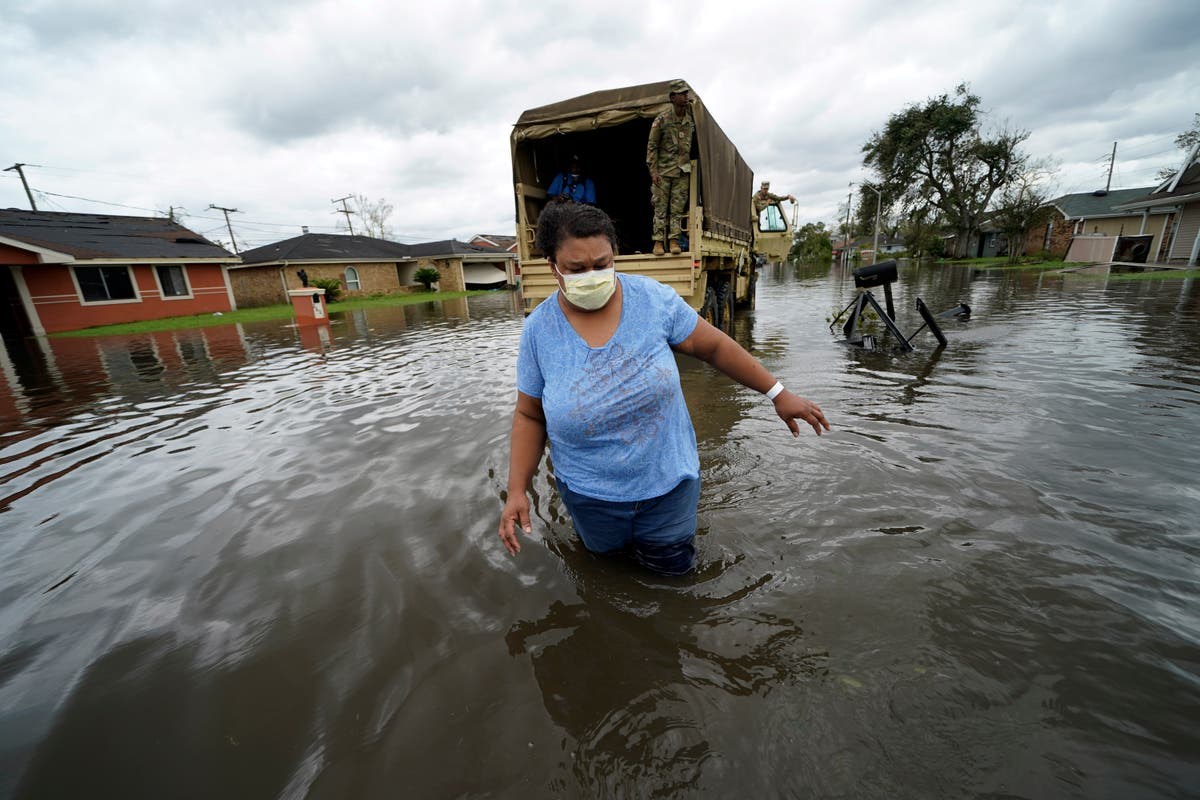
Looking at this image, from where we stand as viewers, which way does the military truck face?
facing away from the viewer and to the right of the viewer

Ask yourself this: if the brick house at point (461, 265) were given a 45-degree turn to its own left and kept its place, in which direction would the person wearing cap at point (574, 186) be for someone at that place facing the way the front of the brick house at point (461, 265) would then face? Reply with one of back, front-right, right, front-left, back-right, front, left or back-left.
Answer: right

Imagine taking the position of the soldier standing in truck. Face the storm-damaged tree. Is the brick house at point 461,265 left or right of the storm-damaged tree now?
left

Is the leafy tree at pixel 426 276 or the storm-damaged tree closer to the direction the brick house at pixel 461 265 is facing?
the storm-damaged tree

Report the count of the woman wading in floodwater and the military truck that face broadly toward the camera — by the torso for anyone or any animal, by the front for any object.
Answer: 1

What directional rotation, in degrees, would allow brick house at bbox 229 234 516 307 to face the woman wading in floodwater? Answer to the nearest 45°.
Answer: approximately 45° to its right

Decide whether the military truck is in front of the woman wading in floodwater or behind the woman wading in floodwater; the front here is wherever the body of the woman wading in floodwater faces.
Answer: behind

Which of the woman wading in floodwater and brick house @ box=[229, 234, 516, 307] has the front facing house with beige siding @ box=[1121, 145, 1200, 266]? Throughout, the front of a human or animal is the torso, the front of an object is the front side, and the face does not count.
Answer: brick house @ box=[229, 234, 516, 307]

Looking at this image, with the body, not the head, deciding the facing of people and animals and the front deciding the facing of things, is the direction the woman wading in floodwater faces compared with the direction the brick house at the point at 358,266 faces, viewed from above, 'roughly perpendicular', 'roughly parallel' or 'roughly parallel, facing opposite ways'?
roughly perpendicular

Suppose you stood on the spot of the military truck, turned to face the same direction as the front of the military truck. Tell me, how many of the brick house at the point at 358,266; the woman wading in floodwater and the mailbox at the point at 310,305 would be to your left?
2

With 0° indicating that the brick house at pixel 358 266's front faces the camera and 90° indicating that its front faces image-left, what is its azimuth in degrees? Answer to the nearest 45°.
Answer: approximately 315°
